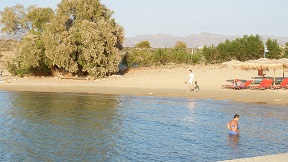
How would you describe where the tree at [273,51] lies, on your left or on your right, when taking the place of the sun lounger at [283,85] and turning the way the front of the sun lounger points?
on your right
